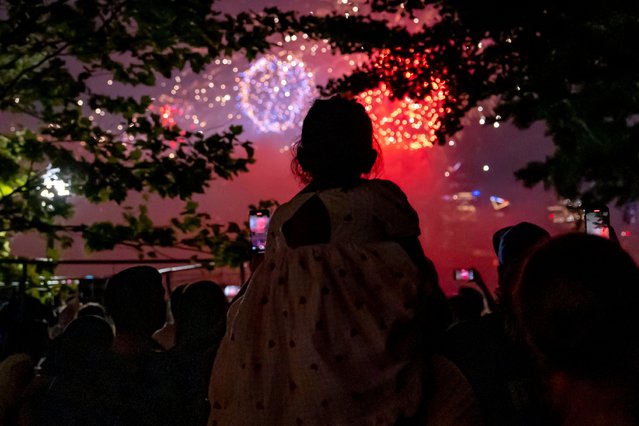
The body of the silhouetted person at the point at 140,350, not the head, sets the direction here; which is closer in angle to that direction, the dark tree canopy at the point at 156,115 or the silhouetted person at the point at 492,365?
the dark tree canopy

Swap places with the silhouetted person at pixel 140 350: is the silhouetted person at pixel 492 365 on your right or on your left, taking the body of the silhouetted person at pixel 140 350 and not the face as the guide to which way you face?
on your right

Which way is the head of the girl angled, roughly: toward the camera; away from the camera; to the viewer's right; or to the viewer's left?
away from the camera

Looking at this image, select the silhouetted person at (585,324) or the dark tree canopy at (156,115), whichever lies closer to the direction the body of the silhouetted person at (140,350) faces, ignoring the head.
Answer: the dark tree canopy

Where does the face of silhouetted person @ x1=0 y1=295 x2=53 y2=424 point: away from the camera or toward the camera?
away from the camera

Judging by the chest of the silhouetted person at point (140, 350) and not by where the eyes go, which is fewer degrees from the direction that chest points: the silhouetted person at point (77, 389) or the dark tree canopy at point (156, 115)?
the dark tree canopy

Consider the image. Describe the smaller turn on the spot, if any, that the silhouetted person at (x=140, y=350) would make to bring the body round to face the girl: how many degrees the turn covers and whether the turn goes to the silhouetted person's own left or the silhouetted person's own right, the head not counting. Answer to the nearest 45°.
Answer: approximately 135° to the silhouetted person's own right

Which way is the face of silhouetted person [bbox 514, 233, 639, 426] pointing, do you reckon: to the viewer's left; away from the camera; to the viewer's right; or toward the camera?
away from the camera

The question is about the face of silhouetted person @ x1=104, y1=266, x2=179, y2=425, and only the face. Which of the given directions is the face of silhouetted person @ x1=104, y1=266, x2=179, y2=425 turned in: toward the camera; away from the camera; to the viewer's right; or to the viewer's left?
away from the camera

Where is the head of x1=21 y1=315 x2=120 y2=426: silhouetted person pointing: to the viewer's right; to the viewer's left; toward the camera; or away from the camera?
away from the camera

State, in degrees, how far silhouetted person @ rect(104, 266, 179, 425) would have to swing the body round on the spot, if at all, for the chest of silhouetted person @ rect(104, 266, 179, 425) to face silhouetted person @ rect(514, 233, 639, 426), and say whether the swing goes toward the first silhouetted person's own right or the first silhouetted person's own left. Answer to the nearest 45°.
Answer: approximately 135° to the first silhouetted person's own right

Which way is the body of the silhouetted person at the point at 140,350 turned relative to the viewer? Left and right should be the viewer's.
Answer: facing away from the viewer and to the right of the viewer
